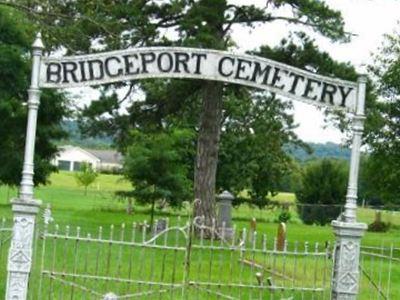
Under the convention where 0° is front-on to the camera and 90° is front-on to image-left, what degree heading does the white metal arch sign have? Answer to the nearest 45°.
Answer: approximately 0°

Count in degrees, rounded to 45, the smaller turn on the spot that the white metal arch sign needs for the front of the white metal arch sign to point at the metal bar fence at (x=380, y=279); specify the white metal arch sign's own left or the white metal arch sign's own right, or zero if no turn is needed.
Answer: approximately 135° to the white metal arch sign's own left
